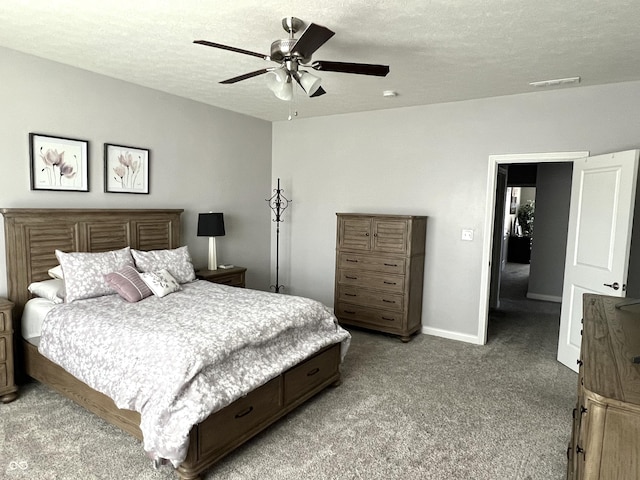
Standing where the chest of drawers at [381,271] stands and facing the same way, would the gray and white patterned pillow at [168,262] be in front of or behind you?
in front

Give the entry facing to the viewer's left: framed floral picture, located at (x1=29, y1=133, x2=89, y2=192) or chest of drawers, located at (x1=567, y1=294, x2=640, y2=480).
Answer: the chest of drawers

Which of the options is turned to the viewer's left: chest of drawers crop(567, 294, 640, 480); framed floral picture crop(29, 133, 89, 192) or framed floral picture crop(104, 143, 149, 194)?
the chest of drawers

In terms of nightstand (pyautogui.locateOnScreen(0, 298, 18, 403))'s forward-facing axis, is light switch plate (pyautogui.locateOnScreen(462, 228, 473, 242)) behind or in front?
in front

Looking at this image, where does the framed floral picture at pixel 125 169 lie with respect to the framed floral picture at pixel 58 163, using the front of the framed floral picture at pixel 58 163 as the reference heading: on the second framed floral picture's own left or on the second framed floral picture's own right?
on the second framed floral picture's own left

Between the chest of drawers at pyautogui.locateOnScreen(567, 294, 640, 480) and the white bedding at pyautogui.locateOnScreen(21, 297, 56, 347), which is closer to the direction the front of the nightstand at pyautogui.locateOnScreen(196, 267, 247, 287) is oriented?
the chest of drawers

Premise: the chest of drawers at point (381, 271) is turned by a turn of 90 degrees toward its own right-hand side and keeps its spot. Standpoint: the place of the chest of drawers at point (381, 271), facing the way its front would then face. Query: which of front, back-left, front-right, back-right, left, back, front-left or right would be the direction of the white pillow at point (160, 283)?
left

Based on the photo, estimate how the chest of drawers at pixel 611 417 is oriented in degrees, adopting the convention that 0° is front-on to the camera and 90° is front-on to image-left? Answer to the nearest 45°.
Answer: approximately 90°

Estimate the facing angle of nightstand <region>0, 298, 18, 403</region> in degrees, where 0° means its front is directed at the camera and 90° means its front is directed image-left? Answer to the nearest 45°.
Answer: approximately 315°

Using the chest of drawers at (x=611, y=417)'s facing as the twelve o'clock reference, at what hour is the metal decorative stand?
The metal decorative stand is roughly at 1 o'clock from the chest of drawers.

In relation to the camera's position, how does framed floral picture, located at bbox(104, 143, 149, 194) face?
facing the viewer and to the right of the viewer

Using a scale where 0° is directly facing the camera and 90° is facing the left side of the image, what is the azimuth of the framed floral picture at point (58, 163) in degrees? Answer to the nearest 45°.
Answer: approximately 315°
